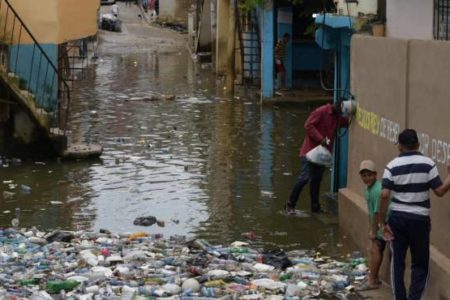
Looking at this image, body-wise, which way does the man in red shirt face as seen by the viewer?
to the viewer's right

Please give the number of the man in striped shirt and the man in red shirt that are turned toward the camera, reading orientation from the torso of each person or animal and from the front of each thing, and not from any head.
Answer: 0

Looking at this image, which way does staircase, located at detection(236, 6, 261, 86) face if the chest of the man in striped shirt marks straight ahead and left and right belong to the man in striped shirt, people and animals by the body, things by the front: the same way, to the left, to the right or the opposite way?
the opposite way

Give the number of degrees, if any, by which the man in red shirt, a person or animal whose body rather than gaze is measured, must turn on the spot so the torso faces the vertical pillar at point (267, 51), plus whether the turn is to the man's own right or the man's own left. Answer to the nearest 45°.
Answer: approximately 90° to the man's own left

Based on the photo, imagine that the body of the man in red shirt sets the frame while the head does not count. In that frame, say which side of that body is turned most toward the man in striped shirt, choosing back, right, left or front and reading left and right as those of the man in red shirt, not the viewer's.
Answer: right

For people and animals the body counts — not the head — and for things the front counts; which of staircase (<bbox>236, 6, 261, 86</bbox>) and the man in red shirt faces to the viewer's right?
the man in red shirt

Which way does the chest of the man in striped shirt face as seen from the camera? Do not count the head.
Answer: away from the camera

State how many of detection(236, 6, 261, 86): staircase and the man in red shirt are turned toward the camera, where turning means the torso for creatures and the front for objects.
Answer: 1

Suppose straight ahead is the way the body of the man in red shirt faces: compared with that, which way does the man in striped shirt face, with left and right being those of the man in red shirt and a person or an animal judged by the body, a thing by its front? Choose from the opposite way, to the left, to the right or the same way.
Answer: to the left

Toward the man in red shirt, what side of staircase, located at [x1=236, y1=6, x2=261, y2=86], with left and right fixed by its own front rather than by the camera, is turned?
front

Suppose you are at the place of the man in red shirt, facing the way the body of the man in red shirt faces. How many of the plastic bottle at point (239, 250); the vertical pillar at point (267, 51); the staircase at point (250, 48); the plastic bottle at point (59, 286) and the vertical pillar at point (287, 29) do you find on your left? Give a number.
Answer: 3

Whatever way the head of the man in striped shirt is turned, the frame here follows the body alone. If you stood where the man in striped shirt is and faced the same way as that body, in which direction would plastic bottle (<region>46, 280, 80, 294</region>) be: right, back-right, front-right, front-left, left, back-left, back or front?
left

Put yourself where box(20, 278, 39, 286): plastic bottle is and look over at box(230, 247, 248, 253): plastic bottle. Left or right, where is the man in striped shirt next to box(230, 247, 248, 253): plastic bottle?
right
